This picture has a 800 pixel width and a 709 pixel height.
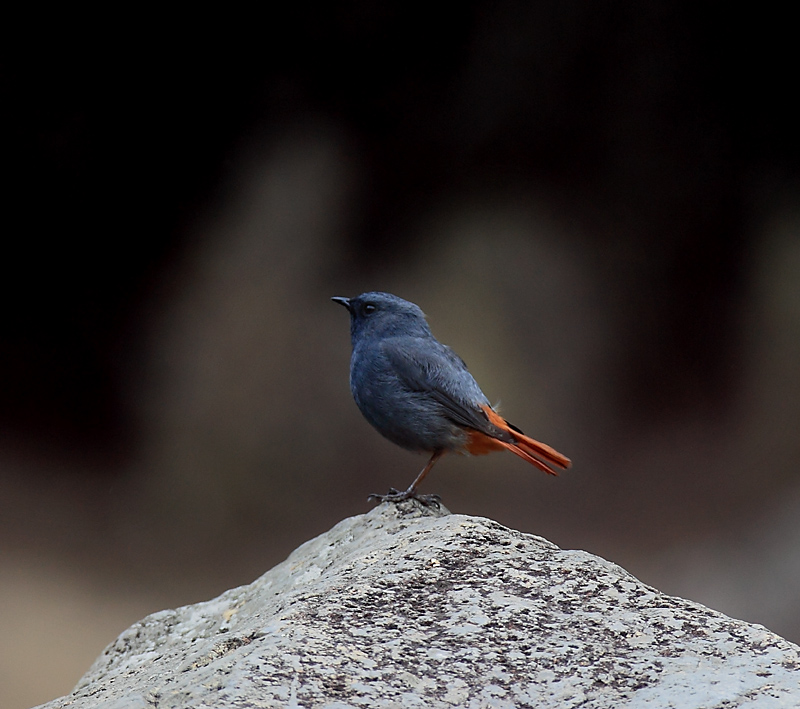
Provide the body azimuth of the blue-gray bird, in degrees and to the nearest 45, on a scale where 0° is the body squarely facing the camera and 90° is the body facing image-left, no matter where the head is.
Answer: approximately 90°
